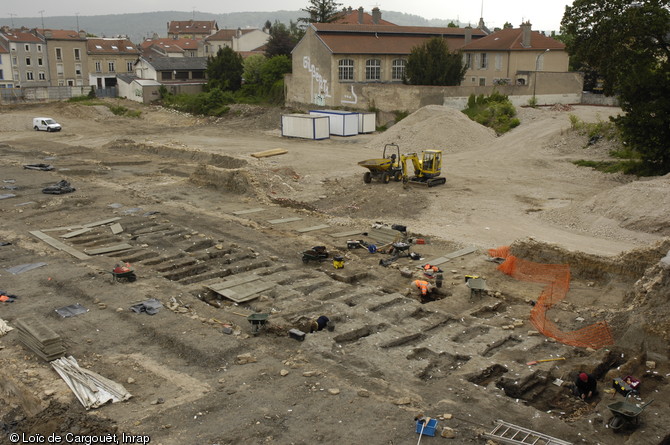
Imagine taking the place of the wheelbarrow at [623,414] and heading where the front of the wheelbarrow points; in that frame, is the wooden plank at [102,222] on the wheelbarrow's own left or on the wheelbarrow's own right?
on the wheelbarrow's own right

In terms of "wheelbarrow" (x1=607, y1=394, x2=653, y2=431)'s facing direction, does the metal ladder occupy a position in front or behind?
in front

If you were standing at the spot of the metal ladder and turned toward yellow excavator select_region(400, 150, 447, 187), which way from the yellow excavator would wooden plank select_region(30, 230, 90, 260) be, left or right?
left

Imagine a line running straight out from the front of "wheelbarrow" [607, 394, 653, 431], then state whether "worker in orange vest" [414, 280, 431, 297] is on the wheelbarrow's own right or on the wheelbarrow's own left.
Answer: on the wheelbarrow's own right

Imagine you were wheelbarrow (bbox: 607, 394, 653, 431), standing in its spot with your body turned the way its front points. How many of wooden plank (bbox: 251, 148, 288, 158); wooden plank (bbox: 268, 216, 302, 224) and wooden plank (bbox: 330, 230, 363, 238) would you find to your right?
3

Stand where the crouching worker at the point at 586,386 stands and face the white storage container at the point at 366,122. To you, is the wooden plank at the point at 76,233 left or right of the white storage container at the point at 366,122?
left

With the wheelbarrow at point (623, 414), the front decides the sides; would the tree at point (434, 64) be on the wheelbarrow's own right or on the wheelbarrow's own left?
on the wheelbarrow's own right
